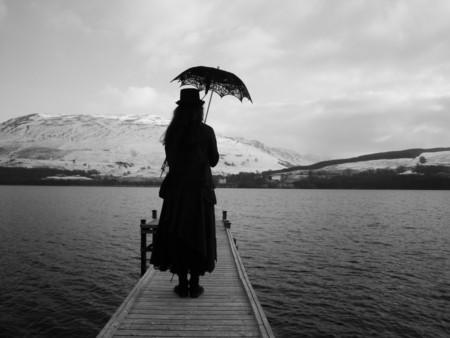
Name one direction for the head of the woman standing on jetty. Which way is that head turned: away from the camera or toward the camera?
away from the camera

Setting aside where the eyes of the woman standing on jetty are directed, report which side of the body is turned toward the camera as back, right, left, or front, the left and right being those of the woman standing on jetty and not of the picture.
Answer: back
